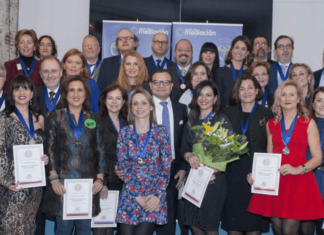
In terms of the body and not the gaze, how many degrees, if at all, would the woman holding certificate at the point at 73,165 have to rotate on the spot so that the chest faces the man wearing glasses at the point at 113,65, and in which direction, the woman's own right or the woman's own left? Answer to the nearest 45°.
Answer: approximately 180°

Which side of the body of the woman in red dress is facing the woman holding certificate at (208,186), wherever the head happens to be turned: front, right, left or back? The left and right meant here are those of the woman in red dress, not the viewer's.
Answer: right

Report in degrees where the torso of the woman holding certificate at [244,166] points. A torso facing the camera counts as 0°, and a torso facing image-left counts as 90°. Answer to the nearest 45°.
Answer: approximately 0°

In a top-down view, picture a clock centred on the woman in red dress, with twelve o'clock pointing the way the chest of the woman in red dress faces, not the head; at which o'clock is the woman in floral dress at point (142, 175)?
The woman in floral dress is roughly at 2 o'clock from the woman in red dress.
